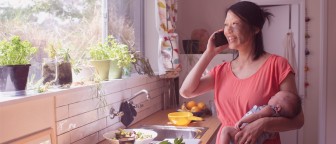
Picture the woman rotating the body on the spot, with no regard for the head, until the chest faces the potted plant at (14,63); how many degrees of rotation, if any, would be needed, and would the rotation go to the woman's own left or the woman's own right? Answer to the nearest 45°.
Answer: approximately 45° to the woman's own right

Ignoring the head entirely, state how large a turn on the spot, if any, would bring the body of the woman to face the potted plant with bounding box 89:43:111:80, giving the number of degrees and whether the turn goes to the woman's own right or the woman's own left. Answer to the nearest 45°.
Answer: approximately 90° to the woman's own right

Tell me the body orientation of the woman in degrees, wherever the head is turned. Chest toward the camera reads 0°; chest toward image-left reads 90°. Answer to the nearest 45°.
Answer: approximately 45°

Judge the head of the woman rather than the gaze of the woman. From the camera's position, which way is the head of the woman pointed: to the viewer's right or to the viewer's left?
to the viewer's left

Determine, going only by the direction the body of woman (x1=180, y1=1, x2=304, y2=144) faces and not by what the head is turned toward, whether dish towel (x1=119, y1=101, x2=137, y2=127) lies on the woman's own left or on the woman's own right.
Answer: on the woman's own right

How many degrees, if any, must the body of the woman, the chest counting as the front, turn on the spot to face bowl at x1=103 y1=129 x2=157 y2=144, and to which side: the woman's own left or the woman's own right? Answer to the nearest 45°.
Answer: approximately 90° to the woman's own right

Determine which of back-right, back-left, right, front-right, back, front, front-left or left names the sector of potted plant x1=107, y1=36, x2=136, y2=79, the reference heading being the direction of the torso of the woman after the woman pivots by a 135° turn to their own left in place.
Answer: back-left
